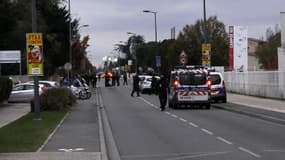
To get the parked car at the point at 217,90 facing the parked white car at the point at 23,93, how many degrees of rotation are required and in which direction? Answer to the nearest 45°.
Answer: approximately 90° to its left

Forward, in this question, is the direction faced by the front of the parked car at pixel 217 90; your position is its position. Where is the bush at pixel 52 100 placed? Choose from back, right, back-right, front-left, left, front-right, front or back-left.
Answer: back-left

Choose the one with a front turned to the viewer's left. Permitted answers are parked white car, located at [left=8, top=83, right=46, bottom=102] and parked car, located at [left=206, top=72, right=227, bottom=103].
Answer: the parked white car

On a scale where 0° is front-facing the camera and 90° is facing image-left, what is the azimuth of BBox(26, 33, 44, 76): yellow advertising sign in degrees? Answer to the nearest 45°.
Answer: approximately 0°

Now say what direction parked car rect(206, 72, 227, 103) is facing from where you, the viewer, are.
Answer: facing away from the viewer

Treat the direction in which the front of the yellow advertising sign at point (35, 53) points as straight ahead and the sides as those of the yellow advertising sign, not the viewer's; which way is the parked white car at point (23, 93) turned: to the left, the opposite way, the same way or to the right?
to the right

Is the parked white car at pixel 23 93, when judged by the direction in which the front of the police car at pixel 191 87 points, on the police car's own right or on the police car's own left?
on the police car's own left

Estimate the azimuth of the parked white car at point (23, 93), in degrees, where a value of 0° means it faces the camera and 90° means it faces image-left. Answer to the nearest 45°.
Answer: approximately 90°
